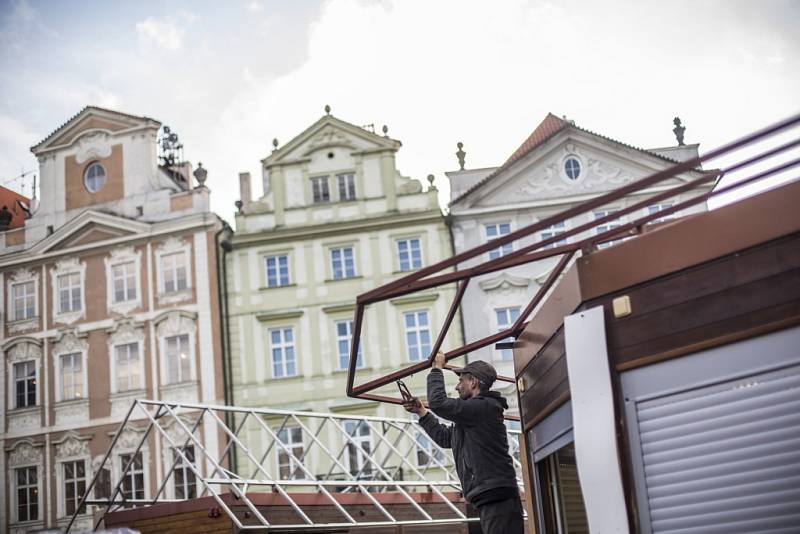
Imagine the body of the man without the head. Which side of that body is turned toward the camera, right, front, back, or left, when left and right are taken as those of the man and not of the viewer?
left

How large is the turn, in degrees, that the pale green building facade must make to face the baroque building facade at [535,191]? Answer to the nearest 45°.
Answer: approximately 90° to its left

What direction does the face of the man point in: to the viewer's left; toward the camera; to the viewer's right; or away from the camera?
to the viewer's left

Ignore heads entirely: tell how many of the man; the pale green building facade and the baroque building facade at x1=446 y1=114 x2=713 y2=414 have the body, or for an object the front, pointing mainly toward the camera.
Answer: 2

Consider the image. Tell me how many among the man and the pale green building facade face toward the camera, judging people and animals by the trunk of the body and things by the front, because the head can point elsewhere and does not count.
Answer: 1

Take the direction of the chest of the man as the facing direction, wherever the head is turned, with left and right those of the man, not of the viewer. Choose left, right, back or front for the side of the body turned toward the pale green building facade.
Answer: right

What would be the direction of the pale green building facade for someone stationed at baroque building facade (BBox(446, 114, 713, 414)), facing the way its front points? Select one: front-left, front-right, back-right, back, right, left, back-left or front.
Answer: right

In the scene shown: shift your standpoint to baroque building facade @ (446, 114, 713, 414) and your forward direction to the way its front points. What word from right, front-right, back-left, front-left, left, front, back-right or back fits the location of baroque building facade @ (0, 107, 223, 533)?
right

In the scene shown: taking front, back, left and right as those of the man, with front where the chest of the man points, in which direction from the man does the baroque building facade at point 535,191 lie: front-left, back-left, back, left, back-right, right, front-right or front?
right

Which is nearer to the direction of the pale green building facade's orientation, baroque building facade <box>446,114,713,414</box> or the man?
the man

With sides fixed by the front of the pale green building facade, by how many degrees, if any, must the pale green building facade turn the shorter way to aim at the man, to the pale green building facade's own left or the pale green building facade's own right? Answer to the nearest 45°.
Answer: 0° — it already faces them
